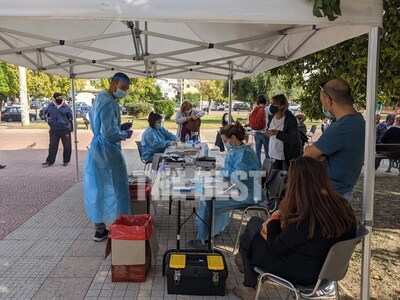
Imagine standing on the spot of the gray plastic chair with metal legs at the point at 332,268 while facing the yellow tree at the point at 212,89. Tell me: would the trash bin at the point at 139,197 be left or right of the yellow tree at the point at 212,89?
left

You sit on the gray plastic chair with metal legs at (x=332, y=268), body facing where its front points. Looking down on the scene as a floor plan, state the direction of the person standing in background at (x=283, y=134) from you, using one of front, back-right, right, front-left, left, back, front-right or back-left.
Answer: front-right

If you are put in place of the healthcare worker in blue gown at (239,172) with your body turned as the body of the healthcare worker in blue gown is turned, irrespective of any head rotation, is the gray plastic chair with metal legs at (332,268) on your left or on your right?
on your left

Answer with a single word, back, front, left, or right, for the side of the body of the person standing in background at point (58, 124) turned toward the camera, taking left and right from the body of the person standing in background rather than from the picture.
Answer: front

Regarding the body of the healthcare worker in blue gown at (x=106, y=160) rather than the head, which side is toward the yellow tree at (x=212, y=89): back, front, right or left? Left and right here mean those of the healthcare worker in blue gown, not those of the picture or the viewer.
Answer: left

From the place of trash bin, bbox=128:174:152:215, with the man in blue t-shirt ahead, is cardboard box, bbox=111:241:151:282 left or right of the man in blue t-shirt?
right

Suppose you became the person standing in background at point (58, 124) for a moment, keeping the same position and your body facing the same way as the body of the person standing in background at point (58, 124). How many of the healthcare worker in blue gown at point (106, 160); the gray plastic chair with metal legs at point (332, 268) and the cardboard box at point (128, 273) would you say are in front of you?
3

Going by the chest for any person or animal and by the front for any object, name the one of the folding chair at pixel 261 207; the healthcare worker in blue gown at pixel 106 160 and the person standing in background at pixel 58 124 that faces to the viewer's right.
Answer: the healthcare worker in blue gown

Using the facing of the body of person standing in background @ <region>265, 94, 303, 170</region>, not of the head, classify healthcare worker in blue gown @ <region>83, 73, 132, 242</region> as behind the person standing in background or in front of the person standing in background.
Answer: in front

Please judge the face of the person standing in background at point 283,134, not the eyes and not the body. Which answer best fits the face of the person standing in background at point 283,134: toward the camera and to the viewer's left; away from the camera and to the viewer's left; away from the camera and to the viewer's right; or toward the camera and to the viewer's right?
toward the camera and to the viewer's left

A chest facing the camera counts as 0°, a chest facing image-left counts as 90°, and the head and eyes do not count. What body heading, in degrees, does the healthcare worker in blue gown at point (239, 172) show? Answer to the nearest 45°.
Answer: approximately 90°

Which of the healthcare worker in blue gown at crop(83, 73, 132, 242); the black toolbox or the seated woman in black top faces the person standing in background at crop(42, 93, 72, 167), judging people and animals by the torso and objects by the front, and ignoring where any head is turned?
the seated woman in black top

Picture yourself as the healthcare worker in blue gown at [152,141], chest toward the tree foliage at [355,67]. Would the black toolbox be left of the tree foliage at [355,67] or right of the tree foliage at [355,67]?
right

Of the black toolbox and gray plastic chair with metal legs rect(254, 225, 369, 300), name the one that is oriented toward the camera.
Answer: the black toolbox

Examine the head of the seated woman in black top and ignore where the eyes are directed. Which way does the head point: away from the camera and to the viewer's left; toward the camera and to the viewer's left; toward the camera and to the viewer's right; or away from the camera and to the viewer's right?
away from the camera and to the viewer's left

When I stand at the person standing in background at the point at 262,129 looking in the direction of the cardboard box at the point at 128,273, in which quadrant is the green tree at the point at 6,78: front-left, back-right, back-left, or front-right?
back-right

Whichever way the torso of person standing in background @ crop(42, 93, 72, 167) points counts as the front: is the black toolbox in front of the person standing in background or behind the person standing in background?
in front
